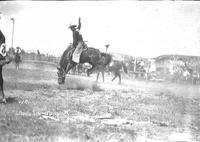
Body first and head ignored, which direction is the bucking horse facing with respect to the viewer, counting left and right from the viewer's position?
facing to the left of the viewer

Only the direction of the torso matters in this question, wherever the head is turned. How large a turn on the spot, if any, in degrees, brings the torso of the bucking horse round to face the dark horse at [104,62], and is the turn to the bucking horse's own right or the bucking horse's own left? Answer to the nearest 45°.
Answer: approximately 180°
